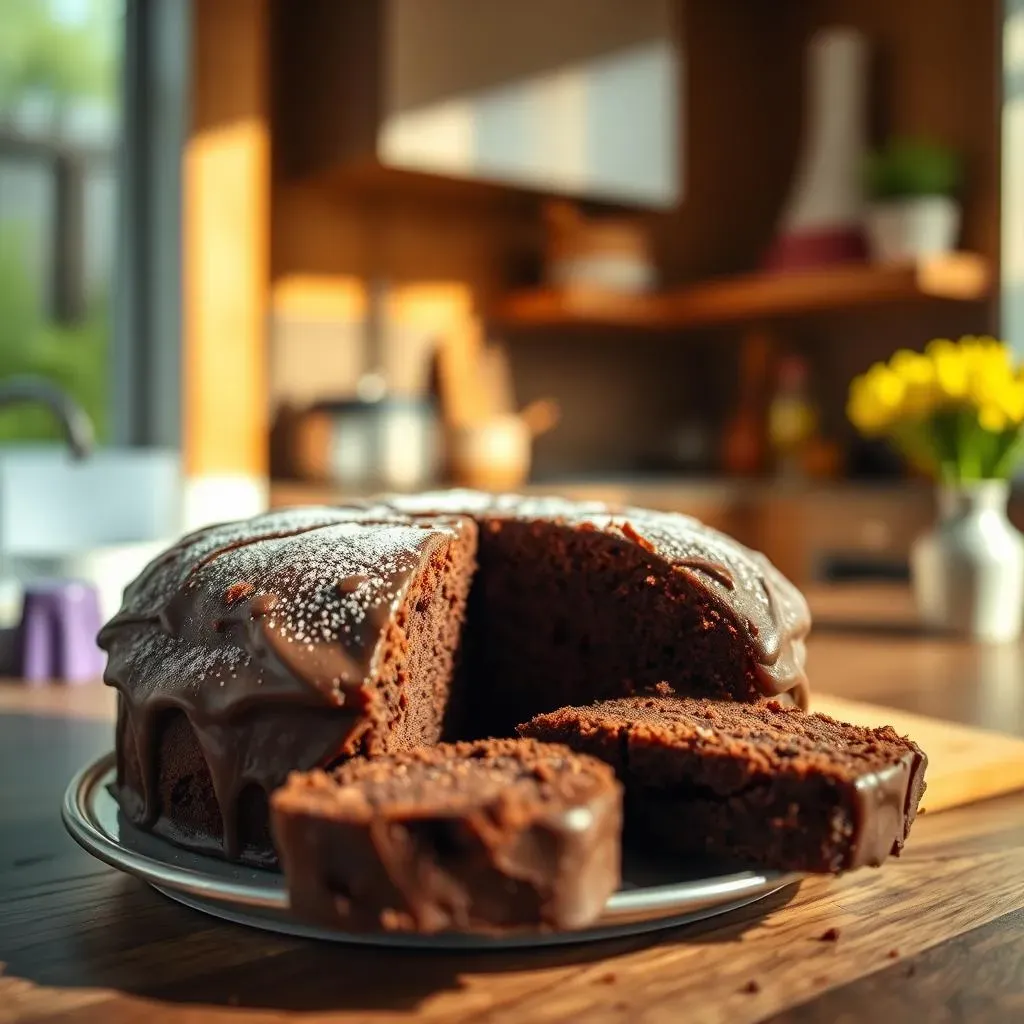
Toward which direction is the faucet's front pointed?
to the viewer's right

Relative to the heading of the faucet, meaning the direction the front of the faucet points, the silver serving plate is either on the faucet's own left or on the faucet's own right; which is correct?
on the faucet's own right

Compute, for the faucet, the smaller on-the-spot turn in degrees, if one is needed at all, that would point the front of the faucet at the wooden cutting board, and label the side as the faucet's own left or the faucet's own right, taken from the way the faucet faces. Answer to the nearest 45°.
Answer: approximately 45° to the faucet's own right

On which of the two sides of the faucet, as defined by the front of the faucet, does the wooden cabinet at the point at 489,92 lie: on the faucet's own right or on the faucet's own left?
on the faucet's own left

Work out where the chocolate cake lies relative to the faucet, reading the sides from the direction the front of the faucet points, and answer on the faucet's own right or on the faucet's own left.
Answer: on the faucet's own right

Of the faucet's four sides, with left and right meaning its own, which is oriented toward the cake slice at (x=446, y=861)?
right

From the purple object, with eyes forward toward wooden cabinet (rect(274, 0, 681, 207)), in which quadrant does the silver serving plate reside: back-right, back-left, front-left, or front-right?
back-right

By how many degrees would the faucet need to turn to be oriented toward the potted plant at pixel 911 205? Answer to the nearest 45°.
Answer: approximately 45° to its left
